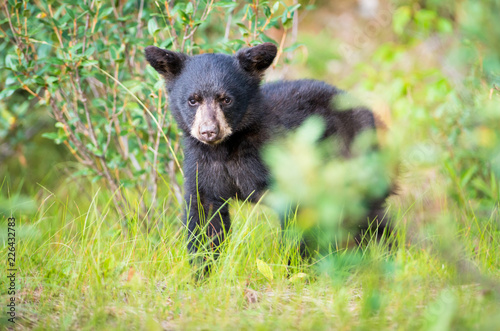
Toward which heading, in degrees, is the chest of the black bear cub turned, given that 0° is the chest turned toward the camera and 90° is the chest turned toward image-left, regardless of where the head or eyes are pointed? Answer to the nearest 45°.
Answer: approximately 45°

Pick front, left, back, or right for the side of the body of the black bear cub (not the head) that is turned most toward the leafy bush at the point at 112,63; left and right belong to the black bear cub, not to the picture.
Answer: right

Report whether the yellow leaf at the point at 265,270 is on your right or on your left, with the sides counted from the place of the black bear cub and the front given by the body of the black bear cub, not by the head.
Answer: on your left
